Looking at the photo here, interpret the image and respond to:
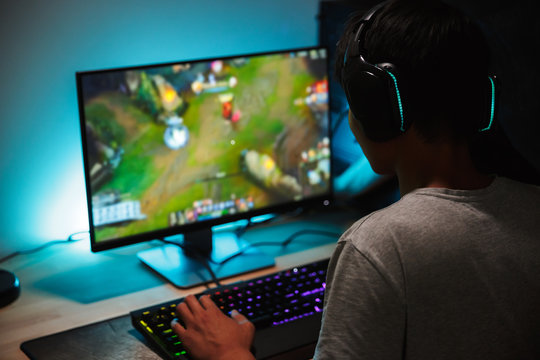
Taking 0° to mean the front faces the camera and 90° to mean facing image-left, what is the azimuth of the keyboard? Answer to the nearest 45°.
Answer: approximately 315°

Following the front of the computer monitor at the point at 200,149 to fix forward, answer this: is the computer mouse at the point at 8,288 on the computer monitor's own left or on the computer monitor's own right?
on the computer monitor's own right

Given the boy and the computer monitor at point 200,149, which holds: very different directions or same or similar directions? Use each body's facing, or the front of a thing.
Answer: very different directions

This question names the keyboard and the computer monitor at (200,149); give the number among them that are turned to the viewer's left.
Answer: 0

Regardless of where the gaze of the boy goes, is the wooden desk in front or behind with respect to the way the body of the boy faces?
in front

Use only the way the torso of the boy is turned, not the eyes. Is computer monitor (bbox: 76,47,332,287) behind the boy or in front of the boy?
in front

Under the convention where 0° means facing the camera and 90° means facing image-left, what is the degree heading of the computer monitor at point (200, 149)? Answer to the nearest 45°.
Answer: approximately 315°

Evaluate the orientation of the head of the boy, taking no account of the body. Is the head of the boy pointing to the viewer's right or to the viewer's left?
to the viewer's left

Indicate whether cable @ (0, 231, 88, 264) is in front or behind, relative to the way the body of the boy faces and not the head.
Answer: in front

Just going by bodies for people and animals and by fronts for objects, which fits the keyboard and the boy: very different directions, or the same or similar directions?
very different directions
